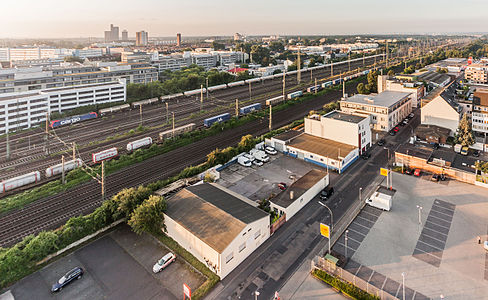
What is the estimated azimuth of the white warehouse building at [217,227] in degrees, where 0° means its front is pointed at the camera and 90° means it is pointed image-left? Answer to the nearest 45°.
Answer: approximately 315°

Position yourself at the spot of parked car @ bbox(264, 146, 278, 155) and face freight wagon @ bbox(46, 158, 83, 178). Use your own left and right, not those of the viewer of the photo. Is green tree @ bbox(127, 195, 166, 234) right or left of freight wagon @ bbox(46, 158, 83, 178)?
left

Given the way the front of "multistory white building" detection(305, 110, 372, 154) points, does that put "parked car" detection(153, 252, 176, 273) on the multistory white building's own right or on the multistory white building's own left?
on the multistory white building's own right
